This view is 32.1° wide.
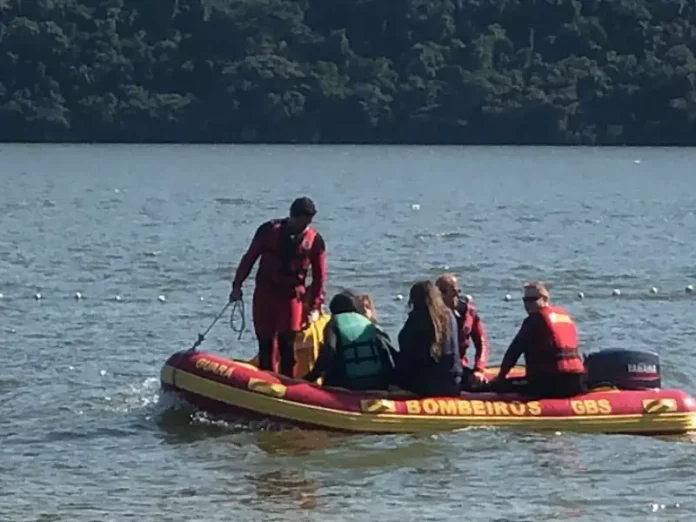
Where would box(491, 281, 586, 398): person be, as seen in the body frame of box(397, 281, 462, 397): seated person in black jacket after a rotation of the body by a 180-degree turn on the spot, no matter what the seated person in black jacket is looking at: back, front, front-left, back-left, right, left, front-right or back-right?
front-left

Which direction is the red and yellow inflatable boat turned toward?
to the viewer's left

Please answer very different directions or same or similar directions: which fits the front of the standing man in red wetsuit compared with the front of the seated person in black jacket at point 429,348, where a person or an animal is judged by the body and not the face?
very different directions

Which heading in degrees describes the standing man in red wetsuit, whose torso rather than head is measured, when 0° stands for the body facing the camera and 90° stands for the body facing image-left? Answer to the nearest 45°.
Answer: approximately 315°

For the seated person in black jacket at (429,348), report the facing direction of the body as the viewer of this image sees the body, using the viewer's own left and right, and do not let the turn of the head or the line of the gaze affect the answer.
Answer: facing away from the viewer and to the left of the viewer
